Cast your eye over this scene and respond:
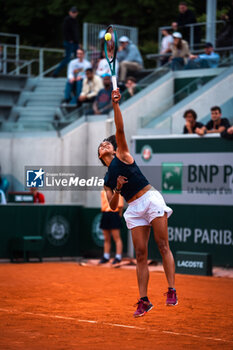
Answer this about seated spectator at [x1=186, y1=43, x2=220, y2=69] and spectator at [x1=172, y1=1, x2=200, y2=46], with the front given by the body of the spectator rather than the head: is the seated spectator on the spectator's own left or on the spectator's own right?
on the spectator's own left

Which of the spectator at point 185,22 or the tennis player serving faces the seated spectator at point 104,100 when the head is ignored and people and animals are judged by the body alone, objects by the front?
the spectator

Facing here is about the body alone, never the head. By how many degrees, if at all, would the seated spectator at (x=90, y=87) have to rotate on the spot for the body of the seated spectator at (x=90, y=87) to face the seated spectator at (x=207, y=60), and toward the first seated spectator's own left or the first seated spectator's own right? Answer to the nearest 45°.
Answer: approximately 135° to the first seated spectator's own left

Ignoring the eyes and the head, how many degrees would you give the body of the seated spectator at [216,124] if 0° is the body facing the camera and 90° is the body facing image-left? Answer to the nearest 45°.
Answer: approximately 45°

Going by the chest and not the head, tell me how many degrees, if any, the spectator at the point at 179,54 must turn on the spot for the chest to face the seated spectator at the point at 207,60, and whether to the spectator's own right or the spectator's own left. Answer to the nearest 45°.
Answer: approximately 90° to the spectator's own left

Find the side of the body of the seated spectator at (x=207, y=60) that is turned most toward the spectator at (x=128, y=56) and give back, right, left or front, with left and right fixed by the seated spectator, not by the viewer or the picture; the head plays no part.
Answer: right

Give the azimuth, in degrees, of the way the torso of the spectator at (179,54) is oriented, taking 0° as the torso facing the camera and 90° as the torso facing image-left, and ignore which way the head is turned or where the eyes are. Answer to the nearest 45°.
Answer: approximately 45°

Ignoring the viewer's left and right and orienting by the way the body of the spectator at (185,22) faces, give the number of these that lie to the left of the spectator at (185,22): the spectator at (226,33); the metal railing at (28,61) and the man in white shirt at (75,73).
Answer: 1

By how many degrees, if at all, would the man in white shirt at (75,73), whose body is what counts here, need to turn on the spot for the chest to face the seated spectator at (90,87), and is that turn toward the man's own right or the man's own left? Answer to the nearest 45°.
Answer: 0° — they already face them

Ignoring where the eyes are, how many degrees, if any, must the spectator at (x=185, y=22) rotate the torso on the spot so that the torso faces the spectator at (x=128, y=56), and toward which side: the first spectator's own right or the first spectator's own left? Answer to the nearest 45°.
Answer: approximately 45° to the first spectator's own right

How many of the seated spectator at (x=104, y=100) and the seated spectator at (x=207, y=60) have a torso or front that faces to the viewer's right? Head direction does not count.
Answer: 0

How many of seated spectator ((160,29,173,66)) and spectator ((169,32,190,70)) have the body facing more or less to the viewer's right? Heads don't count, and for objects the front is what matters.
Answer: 0

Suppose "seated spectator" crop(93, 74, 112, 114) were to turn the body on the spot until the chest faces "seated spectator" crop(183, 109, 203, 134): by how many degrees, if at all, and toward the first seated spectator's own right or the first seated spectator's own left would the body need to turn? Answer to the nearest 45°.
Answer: approximately 90° to the first seated spectator's own left

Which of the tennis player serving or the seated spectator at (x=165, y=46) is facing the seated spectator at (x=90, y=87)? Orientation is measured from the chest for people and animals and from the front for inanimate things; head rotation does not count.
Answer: the seated spectator at (x=165, y=46)
